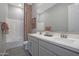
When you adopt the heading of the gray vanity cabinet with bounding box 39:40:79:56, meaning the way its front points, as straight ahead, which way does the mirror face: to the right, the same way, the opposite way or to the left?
the same way

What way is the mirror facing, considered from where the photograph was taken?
facing the viewer and to the left of the viewer

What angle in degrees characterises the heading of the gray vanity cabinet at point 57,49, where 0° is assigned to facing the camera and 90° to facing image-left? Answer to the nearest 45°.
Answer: approximately 45°

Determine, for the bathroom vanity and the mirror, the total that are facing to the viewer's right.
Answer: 0

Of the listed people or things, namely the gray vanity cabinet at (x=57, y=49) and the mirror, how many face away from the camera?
0

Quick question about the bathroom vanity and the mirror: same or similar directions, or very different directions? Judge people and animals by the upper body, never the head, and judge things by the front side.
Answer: same or similar directions
